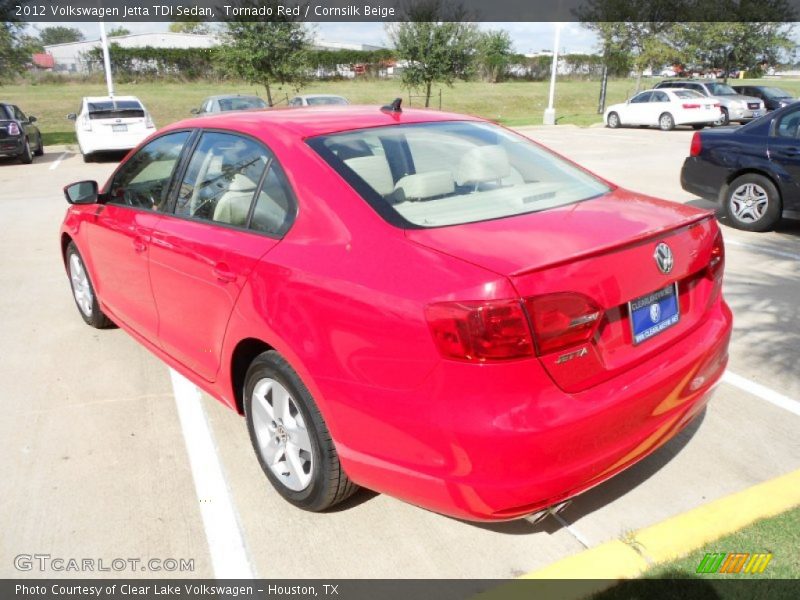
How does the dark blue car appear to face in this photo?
to the viewer's right

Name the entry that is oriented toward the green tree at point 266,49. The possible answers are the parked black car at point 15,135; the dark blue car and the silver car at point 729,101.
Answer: the parked black car

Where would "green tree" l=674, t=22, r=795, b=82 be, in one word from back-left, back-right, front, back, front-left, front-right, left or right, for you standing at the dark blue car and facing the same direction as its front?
left

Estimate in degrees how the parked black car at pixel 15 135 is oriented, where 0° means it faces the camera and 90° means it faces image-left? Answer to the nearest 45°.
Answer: approximately 225°

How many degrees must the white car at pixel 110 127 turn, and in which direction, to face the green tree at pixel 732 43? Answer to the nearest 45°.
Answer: approximately 90° to its right

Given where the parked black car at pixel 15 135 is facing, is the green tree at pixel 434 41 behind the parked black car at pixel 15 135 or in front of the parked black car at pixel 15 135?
in front

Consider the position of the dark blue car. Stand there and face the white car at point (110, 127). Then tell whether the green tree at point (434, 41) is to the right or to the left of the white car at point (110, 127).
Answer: right

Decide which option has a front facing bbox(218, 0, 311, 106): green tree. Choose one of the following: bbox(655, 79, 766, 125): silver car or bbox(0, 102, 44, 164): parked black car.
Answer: the parked black car

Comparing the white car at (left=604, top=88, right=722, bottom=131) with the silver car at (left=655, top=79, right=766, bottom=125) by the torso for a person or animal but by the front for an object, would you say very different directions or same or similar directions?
very different directions

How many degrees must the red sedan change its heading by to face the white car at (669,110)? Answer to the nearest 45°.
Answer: approximately 45° to its right

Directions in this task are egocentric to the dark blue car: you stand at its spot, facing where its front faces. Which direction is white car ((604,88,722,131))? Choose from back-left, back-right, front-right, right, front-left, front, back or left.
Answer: left

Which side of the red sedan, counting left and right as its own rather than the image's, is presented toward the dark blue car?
right

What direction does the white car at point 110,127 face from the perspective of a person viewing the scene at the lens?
facing away from the viewer

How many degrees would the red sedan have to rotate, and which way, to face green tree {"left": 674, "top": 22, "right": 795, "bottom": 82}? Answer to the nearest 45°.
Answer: approximately 90° to its right
